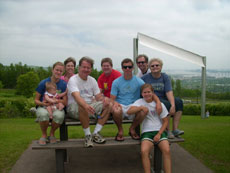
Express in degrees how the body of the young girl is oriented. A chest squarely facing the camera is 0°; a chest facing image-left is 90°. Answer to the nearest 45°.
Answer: approximately 0°

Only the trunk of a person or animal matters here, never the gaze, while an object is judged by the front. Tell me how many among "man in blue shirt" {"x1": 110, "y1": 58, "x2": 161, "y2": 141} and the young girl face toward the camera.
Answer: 2

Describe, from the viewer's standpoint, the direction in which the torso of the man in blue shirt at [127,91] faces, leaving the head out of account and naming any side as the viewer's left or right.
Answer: facing the viewer

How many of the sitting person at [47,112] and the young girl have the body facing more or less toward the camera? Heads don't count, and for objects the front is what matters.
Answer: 2

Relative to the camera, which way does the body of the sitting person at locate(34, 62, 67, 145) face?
toward the camera

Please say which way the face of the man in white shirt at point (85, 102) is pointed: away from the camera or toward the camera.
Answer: toward the camera

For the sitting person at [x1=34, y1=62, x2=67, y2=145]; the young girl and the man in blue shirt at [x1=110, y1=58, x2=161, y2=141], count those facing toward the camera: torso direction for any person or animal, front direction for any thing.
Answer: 3

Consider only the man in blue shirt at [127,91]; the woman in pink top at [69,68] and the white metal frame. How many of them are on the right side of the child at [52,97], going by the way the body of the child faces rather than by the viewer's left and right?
0

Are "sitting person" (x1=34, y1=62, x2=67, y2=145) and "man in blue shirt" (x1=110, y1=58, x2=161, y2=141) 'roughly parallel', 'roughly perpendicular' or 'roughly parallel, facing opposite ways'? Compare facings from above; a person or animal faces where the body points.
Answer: roughly parallel

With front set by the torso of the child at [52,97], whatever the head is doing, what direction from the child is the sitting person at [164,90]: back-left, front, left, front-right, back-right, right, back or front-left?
front-left

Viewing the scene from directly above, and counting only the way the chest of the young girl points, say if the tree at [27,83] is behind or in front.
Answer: behind

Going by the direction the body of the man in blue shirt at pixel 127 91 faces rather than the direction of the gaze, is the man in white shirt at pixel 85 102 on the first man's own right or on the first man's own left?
on the first man's own right

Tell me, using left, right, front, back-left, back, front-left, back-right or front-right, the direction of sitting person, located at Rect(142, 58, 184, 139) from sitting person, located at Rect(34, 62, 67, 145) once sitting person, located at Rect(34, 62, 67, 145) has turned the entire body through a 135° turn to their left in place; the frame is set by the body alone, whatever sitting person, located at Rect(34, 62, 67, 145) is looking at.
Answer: front-right

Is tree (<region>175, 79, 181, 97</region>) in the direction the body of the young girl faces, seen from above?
no

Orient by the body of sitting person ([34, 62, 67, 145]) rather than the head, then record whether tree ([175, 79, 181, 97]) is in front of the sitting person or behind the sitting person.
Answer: behind

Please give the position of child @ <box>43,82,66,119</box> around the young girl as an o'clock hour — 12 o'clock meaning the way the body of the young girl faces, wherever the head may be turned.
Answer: The child is roughly at 3 o'clock from the young girl.

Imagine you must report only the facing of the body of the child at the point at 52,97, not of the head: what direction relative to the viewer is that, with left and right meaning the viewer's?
facing the viewer and to the right of the viewer
